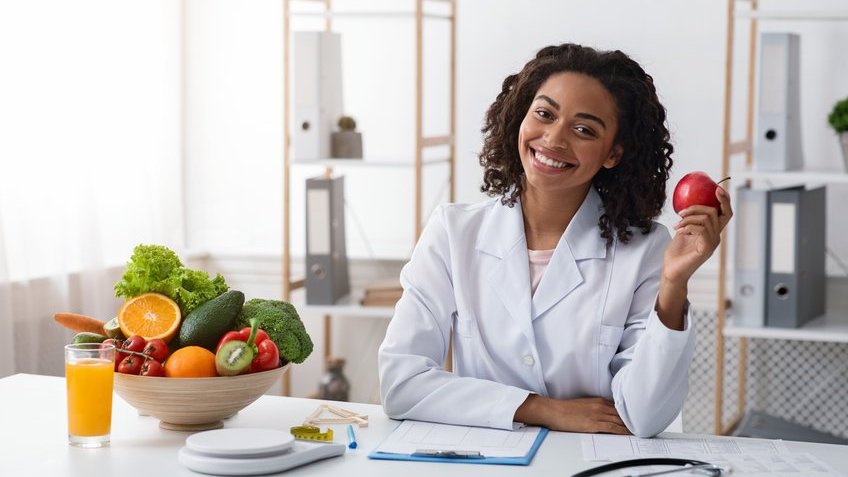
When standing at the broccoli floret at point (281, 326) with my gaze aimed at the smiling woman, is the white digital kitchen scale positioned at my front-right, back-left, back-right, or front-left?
back-right

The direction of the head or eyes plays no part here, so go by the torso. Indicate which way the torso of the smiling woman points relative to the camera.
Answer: toward the camera

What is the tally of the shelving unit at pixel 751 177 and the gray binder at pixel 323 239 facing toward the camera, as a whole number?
2

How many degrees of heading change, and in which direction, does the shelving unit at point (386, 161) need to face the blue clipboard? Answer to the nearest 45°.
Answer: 0° — it already faces it

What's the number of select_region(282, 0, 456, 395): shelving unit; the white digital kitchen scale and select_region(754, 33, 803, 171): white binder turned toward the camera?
2

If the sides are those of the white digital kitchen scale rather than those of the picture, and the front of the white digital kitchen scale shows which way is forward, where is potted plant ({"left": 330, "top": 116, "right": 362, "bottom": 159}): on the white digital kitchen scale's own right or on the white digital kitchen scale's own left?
on the white digital kitchen scale's own left

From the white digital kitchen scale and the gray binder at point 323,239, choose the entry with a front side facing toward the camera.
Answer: the gray binder

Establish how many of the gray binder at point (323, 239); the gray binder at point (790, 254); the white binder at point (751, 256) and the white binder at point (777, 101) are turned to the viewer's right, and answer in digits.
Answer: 0

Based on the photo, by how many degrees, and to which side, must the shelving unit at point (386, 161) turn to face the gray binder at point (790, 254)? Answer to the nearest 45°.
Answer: approximately 90° to its left

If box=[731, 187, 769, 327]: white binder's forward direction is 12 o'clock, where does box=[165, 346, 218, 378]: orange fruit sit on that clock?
The orange fruit is roughly at 1 o'clock from the white binder.

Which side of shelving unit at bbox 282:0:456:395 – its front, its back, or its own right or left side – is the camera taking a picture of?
front

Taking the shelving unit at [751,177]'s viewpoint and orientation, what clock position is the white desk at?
The white desk is roughly at 1 o'clock from the shelving unit.

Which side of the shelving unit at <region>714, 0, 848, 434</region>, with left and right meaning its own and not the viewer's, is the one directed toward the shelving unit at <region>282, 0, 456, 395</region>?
right

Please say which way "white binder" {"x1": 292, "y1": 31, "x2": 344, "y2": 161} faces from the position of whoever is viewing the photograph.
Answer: facing the viewer
